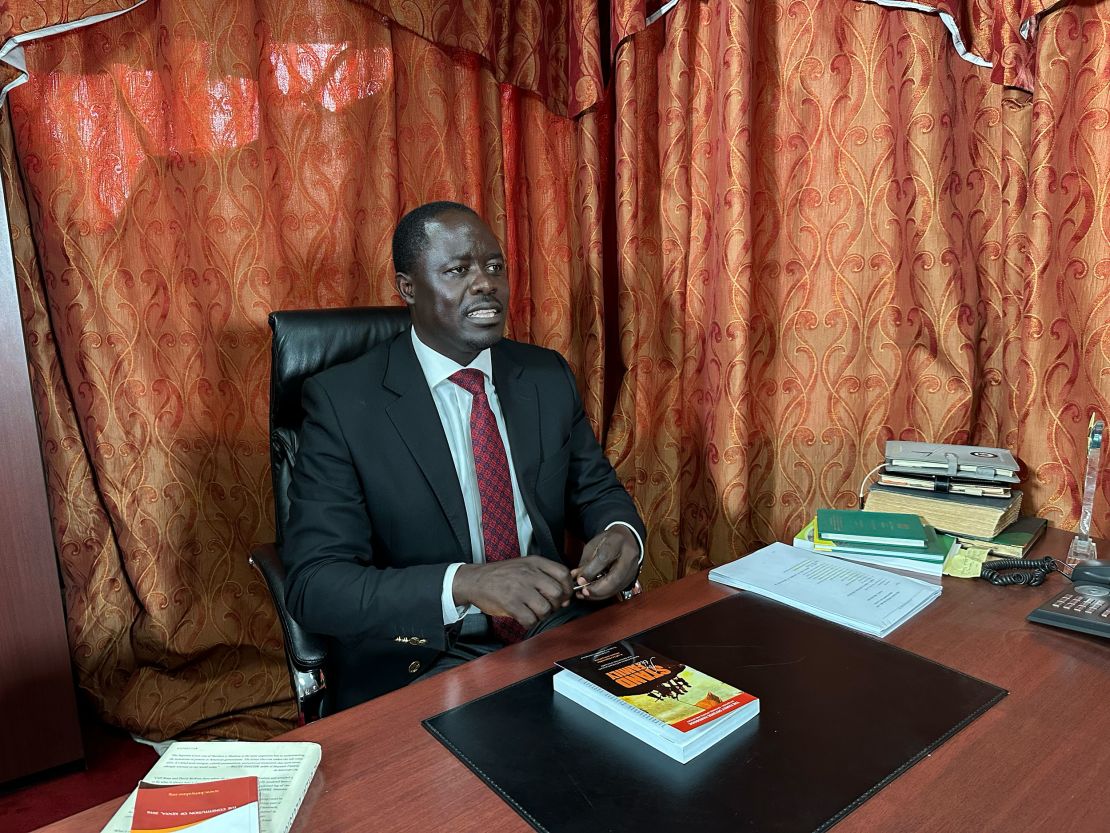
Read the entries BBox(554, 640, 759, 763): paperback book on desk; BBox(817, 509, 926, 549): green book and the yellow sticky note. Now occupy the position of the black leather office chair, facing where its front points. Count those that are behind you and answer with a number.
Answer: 0

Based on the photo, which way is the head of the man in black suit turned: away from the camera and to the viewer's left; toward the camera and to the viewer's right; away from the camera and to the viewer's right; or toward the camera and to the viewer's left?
toward the camera and to the viewer's right

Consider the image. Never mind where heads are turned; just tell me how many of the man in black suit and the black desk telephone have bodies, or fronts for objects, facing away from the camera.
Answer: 0

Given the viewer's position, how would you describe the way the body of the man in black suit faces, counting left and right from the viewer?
facing the viewer and to the right of the viewer

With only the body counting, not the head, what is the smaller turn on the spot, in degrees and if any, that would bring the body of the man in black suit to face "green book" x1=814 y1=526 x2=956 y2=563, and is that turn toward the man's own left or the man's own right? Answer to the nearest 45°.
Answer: approximately 45° to the man's own left

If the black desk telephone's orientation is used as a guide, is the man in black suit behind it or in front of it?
in front

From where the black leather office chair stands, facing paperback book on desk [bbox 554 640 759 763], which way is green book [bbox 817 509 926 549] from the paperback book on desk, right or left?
left

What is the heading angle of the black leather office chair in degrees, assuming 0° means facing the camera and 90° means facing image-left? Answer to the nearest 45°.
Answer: approximately 315°

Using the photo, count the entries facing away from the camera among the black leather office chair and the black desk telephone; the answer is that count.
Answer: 0

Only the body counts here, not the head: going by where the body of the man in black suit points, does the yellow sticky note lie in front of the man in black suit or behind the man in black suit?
in front

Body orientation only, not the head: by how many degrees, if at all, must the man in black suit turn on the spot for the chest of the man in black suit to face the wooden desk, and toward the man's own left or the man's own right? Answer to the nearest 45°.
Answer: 0° — they already face it
